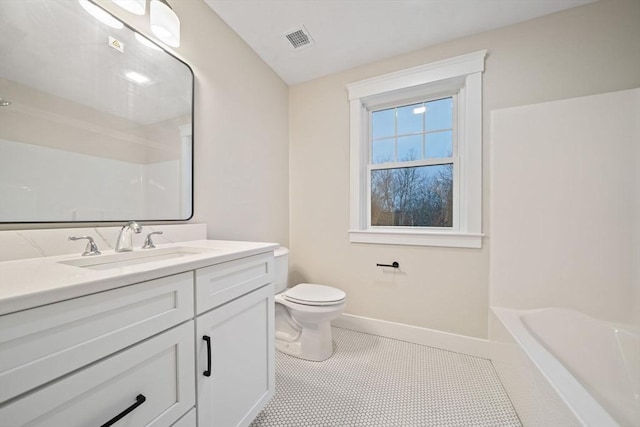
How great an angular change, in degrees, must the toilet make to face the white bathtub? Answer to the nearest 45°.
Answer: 0° — it already faces it

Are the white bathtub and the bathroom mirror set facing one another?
yes

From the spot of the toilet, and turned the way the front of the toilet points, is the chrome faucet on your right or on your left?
on your right

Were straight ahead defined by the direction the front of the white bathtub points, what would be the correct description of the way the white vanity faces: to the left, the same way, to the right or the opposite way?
the opposite way

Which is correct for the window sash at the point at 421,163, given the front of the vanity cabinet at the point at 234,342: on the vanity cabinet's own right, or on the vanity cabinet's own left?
on the vanity cabinet's own left
